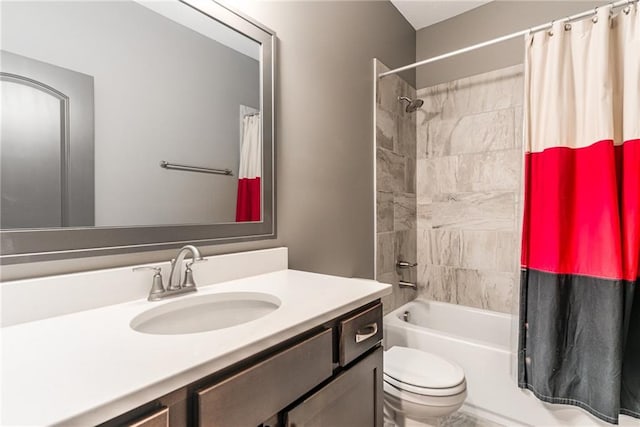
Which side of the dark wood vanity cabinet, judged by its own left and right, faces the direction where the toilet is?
left

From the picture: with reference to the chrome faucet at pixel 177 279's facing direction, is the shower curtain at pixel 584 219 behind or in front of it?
in front

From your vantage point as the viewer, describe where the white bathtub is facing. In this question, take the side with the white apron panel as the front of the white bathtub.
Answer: facing the viewer and to the left of the viewer

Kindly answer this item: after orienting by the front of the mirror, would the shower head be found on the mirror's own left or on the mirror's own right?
on the mirror's own left

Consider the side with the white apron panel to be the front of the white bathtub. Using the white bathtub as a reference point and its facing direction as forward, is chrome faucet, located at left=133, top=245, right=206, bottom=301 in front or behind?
in front

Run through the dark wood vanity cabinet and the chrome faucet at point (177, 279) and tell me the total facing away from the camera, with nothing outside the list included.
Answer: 0

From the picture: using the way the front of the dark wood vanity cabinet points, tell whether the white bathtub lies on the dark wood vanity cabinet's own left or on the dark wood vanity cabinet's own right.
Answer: on the dark wood vanity cabinet's own left

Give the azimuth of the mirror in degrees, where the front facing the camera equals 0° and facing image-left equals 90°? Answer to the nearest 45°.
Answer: approximately 315°

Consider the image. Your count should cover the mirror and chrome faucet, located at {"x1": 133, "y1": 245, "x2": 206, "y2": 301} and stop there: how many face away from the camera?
0

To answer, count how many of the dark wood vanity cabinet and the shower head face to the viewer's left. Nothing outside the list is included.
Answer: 0
